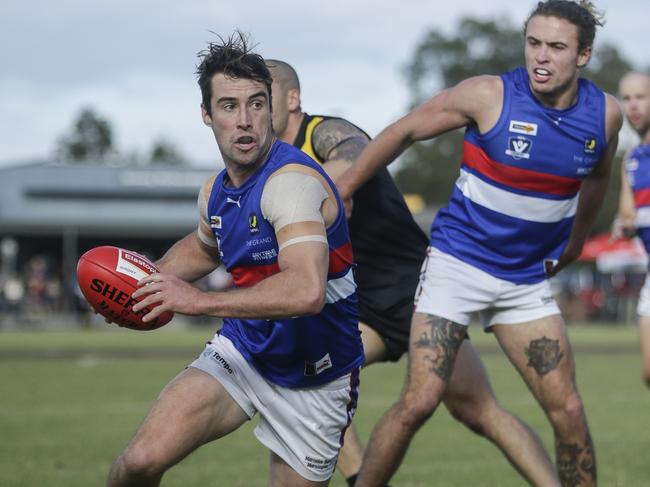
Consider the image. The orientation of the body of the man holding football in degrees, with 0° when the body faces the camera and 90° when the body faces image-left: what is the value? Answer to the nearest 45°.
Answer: approximately 45°
